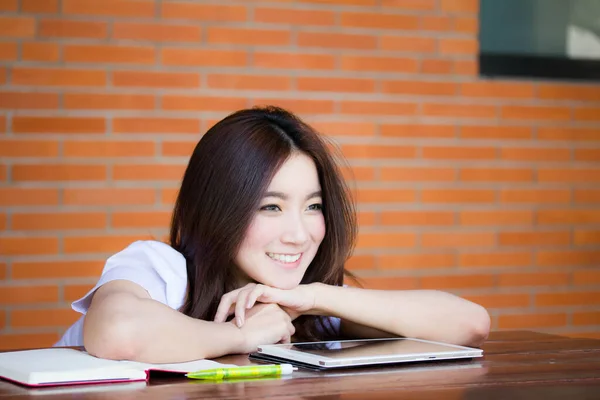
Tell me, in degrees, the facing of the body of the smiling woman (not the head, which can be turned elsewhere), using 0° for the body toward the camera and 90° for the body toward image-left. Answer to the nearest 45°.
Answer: approximately 315°

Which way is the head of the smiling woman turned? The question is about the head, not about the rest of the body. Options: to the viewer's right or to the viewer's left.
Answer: to the viewer's right
